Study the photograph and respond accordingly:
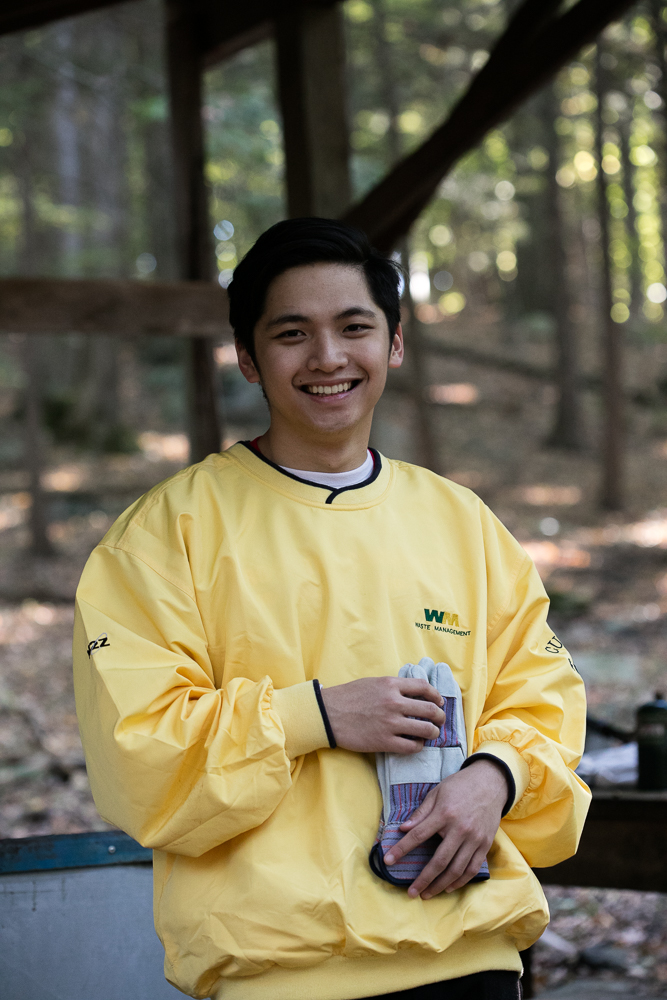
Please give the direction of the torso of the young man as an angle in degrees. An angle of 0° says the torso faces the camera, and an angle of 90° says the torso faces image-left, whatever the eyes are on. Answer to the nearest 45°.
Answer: approximately 0°

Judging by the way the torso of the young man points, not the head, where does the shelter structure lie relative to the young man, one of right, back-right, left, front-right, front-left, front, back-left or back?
back

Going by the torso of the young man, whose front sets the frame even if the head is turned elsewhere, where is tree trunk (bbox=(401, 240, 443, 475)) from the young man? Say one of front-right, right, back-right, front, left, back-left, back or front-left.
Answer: back

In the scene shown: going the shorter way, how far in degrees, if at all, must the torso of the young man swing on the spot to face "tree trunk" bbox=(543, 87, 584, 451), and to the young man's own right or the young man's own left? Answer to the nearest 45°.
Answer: approximately 180°

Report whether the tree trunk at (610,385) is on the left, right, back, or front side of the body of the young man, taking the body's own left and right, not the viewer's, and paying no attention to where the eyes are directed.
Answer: back

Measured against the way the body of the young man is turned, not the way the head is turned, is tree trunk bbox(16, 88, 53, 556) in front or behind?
behind

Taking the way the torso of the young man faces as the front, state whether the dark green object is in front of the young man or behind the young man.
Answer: behind

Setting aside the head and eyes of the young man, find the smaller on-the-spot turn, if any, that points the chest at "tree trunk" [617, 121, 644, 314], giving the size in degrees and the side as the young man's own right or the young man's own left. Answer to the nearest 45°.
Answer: approximately 180°
